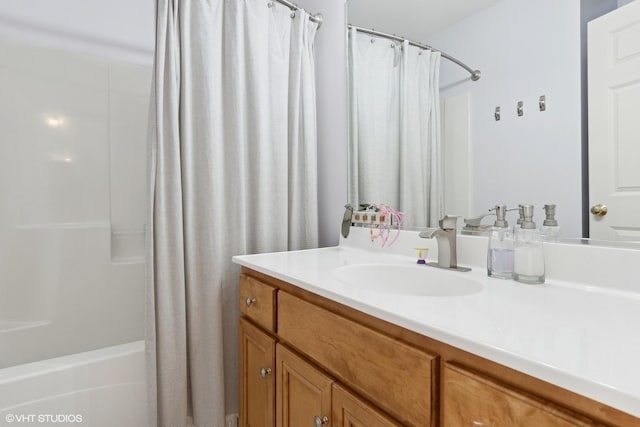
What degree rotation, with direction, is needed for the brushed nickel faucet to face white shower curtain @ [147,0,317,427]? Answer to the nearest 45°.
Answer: approximately 45° to its right

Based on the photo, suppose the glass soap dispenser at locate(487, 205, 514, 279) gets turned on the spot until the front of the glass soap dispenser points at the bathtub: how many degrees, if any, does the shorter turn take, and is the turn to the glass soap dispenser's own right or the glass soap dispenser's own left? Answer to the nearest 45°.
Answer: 0° — it already faces it

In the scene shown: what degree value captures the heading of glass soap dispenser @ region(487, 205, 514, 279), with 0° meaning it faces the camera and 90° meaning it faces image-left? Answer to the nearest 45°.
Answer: approximately 90°

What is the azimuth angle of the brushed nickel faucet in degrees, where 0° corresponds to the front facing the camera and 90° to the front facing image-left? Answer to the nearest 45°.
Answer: approximately 45°

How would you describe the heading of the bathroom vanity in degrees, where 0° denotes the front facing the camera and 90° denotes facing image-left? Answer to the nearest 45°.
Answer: approximately 45°
